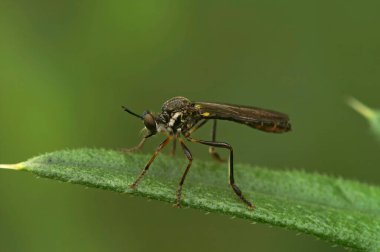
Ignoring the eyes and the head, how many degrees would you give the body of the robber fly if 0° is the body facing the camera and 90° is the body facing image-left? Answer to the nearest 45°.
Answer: approximately 90°
